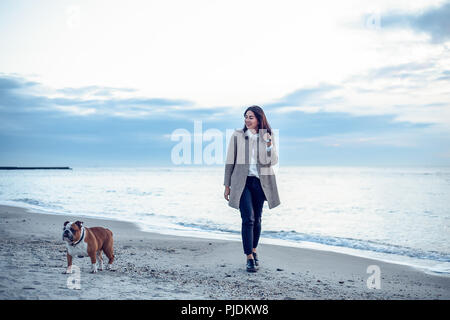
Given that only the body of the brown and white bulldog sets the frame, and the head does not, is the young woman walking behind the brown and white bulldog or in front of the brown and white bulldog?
behind

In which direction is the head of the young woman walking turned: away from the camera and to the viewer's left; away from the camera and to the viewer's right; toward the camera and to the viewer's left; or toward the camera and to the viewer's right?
toward the camera and to the viewer's left

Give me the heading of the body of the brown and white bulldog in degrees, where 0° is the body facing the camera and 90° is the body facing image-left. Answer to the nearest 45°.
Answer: approximately 45°

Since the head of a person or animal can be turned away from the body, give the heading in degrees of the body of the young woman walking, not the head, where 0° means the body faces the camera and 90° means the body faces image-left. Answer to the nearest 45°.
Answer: approximately 0°

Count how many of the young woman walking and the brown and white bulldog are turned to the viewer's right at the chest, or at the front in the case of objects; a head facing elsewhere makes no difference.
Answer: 0

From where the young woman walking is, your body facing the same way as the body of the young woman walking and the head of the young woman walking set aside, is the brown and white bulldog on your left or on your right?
on your right
